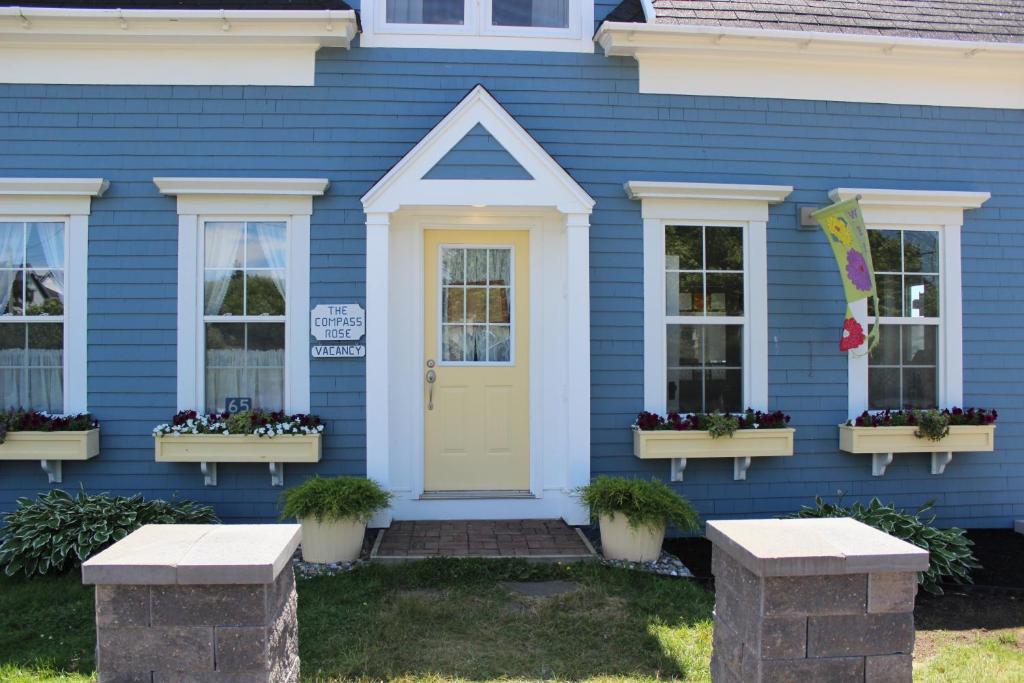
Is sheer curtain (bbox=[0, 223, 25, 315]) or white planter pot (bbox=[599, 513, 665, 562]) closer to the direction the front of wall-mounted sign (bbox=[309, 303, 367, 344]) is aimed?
the white planter pot

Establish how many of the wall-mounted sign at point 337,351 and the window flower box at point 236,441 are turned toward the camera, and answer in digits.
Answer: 2

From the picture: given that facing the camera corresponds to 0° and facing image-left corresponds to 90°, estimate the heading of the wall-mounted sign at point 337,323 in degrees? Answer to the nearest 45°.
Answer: approximately 0°

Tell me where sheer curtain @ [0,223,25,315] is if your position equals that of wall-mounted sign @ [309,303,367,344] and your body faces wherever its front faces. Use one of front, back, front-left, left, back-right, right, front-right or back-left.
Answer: right

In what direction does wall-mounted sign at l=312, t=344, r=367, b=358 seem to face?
toward the camera

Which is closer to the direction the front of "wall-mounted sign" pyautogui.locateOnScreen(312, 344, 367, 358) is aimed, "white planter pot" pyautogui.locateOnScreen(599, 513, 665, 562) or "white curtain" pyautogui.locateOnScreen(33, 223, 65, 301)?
the white planter pot

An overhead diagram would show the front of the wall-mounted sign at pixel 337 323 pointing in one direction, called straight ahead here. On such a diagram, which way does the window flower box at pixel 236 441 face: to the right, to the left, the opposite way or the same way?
the same way

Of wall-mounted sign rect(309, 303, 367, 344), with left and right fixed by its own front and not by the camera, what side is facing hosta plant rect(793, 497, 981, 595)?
left

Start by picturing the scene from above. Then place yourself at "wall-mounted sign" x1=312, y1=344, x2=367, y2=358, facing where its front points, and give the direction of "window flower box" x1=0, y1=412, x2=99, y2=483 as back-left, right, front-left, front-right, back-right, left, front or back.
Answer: right

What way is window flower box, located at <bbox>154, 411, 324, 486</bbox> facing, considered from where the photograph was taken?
facing the viewer

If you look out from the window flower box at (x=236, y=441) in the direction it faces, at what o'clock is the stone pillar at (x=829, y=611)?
The stone pillar is roughly at 11 o'clock from the window flower box.

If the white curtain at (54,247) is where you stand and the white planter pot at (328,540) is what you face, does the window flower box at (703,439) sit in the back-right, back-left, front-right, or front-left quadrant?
front-left

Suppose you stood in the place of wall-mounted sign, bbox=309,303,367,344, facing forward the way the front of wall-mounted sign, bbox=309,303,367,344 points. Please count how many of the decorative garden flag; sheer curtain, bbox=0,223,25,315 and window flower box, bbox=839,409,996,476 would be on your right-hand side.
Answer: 1

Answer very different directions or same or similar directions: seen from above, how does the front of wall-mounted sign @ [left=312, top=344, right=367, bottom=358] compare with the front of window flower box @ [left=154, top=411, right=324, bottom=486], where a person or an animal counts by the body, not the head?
same or similar directions
